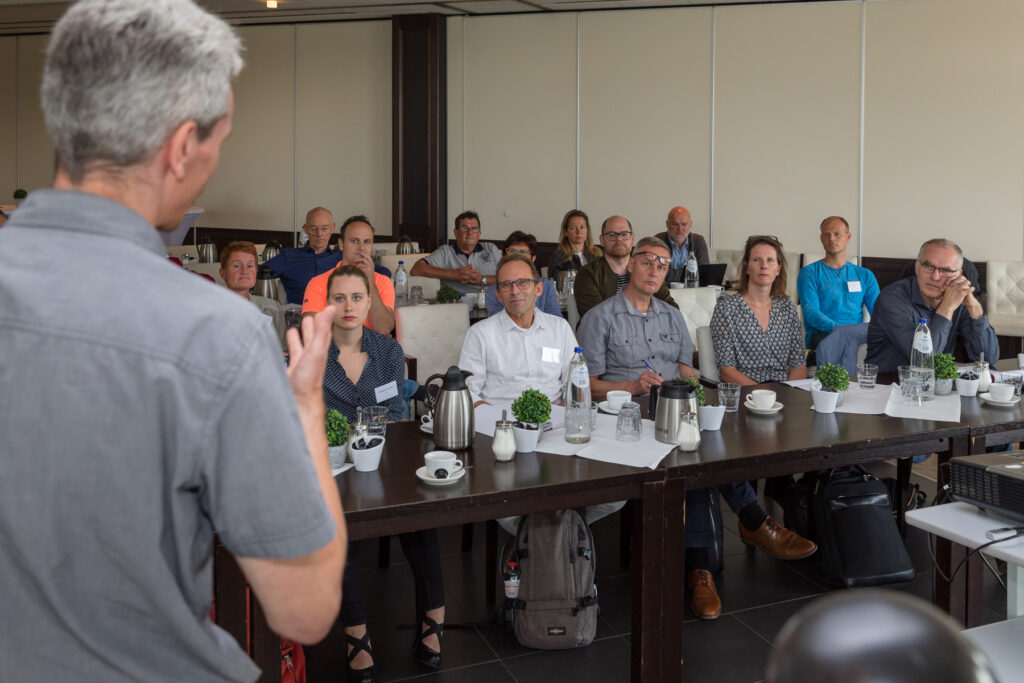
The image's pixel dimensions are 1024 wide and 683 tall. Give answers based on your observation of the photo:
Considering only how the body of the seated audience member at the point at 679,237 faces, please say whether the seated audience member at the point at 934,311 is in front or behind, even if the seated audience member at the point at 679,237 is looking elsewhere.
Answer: in front

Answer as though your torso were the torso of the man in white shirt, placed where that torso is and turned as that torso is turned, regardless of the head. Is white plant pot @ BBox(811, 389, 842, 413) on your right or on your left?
on your left

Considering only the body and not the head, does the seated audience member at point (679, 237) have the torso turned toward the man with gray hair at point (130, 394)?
yes

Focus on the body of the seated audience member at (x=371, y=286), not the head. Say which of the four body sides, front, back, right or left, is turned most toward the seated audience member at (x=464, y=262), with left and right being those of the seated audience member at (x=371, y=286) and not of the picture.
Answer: back

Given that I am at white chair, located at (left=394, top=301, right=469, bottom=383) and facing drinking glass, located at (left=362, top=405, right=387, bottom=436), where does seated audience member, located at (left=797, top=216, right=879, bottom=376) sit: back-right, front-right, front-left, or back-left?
back-left

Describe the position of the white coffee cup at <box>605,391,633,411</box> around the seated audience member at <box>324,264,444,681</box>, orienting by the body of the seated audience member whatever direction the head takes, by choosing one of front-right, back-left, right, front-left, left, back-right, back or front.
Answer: left

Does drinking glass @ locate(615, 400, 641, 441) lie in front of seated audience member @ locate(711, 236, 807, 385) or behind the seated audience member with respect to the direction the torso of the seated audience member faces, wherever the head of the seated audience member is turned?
in front

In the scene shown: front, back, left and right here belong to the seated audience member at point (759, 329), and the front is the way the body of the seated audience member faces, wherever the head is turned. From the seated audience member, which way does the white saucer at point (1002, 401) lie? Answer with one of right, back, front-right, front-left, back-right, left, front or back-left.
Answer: front-left
